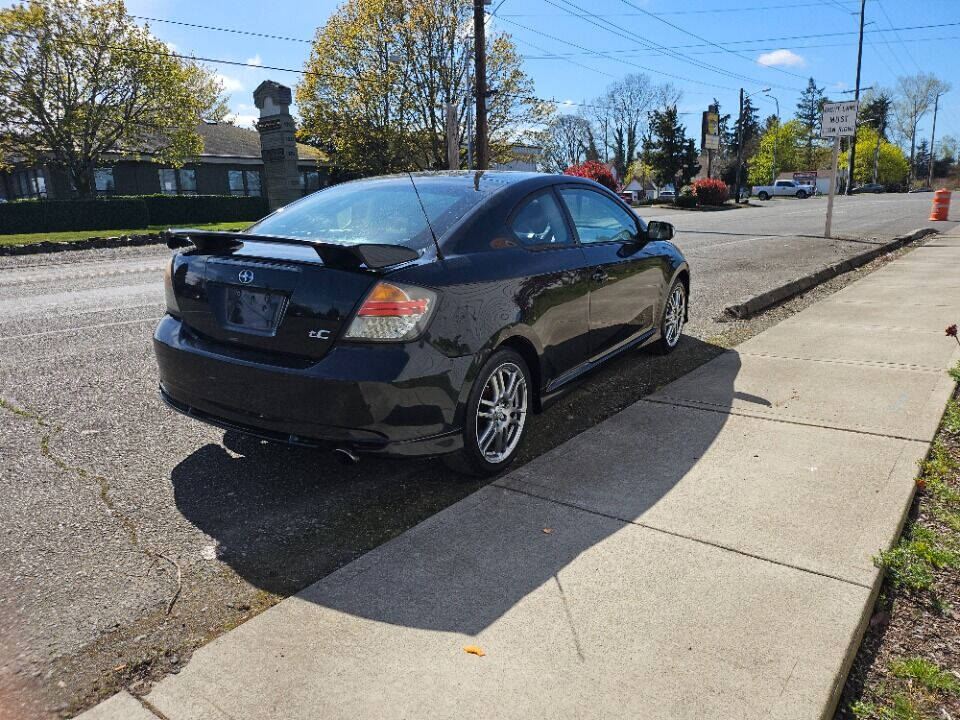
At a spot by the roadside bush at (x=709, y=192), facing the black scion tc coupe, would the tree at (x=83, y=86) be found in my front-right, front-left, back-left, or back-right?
front-right

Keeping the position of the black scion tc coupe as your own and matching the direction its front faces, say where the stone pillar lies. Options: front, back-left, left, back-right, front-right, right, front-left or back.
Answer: front-left

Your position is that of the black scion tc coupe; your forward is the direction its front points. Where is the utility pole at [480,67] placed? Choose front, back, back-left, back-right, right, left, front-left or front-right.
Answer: front-left

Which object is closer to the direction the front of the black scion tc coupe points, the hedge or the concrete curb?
the concrete curb

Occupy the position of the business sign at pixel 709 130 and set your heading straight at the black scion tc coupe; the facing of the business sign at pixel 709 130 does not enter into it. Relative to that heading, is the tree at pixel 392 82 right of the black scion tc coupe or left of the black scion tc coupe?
right

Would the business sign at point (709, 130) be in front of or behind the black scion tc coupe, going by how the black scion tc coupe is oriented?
in front

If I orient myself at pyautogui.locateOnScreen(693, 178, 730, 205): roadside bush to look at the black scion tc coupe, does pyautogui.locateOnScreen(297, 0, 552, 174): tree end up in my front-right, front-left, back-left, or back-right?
front-right

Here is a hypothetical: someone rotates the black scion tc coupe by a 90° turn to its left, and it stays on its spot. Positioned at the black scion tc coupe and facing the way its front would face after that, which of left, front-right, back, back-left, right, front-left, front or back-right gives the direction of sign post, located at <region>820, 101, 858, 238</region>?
right

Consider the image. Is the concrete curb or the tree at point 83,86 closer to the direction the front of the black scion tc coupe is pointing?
the concrete curb

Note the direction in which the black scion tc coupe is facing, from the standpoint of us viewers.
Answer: facing away from the viewer and to the right of the viewer

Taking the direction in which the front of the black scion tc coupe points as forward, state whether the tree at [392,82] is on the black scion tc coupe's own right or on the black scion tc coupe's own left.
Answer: on the black scion tc coupe's own left

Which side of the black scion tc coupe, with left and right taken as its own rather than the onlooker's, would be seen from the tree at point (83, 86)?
left

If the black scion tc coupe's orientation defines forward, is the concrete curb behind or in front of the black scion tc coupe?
in front

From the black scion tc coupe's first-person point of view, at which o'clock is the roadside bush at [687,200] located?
The roadside bush is roughly at 11 o'clock from the black scion tc coupe.
